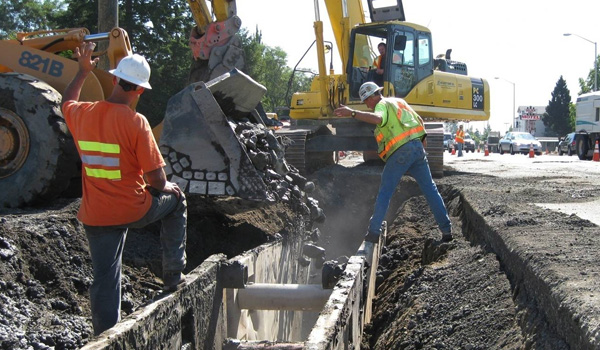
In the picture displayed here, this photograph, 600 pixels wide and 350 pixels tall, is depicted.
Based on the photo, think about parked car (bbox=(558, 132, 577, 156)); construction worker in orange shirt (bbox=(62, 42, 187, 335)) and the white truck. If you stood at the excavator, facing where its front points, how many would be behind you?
2

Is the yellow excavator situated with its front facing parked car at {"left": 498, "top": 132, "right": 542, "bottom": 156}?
no

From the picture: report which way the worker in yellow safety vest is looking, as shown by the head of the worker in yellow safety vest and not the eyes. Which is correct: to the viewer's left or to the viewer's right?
to the viewer's left

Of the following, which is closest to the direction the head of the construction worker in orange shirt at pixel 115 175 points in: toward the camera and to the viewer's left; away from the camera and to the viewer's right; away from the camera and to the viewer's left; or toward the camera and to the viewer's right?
away from the camera and to the viewer's right

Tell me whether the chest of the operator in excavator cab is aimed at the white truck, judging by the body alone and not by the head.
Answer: no

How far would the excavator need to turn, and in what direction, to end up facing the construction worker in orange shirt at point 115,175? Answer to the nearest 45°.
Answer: approximately 45° to its left

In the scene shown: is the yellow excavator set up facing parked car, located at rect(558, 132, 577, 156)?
no

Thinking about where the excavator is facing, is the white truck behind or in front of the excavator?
behind

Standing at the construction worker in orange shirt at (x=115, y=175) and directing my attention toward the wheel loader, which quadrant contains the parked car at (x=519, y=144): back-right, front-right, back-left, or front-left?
front-right

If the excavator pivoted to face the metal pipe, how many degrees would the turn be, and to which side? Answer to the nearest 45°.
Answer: approximately 90° to its left

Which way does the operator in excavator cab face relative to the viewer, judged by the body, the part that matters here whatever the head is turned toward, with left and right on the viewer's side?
facing the viewer and to the left of the viewer

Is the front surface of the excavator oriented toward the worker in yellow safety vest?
no

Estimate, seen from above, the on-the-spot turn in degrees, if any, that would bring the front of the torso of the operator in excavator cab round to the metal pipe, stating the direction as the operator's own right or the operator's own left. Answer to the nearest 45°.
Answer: approximately 45° to the operator's own left

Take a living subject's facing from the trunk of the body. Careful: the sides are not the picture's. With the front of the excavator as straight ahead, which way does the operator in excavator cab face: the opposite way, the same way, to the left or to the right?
the same way

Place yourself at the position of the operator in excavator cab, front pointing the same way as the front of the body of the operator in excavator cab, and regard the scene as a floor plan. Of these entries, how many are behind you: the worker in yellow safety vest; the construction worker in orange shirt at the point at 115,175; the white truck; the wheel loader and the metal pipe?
1

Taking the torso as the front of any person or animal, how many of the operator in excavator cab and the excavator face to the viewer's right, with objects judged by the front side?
0

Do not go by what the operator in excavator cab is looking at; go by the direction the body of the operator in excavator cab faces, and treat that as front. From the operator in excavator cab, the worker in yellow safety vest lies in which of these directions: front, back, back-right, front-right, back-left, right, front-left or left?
front-left
